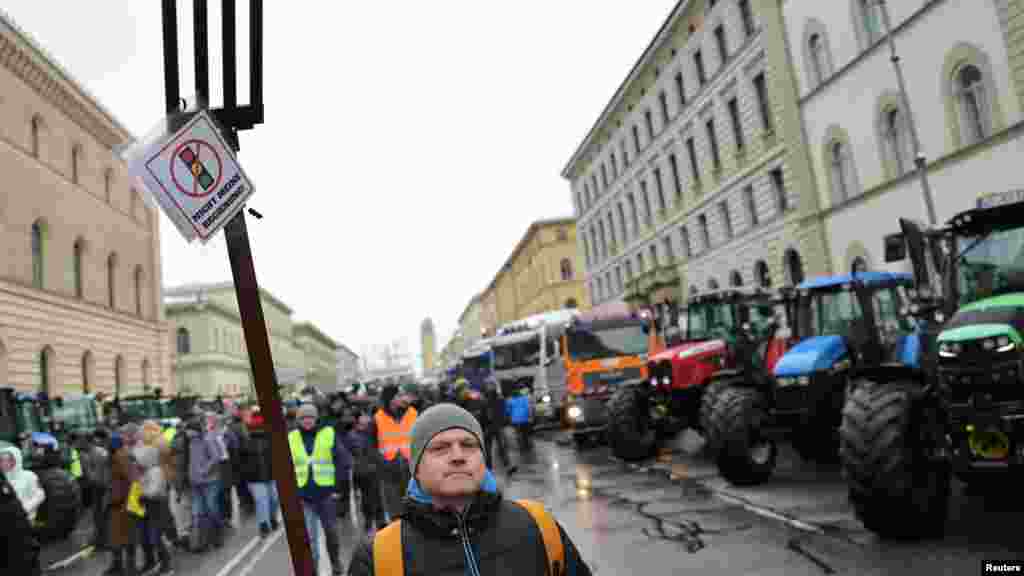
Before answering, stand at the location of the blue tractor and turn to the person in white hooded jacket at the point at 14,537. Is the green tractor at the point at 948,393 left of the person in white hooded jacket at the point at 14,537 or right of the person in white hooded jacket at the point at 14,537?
left

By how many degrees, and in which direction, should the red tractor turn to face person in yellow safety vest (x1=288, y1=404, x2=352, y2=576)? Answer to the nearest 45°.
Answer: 0° — it already faces them

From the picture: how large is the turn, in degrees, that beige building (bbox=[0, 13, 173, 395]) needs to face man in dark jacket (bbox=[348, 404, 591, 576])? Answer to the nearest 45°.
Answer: approximately 45° to its right

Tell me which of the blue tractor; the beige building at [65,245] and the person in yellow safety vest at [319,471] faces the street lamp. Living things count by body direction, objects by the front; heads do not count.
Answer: the beige building

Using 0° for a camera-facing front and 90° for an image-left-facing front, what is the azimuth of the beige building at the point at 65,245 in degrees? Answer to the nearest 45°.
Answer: approximately 315°

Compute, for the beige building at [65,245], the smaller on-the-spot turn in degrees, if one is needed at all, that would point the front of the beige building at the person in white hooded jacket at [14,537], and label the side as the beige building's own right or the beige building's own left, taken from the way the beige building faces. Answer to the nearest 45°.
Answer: approximately 45° to the beige building's own right

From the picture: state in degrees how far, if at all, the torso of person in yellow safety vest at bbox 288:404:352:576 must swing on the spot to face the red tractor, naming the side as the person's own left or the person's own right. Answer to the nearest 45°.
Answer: approximately 135° to the person's own left

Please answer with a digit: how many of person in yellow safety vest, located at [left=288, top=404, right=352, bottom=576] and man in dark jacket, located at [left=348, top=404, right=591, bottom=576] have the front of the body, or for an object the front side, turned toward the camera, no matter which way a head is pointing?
2

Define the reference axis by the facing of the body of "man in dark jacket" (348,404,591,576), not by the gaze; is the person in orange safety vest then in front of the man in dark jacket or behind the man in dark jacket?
behind

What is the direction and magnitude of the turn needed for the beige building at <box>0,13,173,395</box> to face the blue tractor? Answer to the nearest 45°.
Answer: approximately 45° to its right

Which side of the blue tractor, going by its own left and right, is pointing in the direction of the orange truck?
right

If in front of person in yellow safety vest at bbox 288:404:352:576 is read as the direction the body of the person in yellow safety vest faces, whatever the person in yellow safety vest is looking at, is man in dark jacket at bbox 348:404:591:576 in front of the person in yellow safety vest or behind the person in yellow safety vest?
in front

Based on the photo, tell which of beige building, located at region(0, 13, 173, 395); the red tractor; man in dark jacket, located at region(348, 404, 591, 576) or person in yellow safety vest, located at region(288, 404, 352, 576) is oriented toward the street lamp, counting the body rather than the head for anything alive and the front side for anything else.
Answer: the beige building
